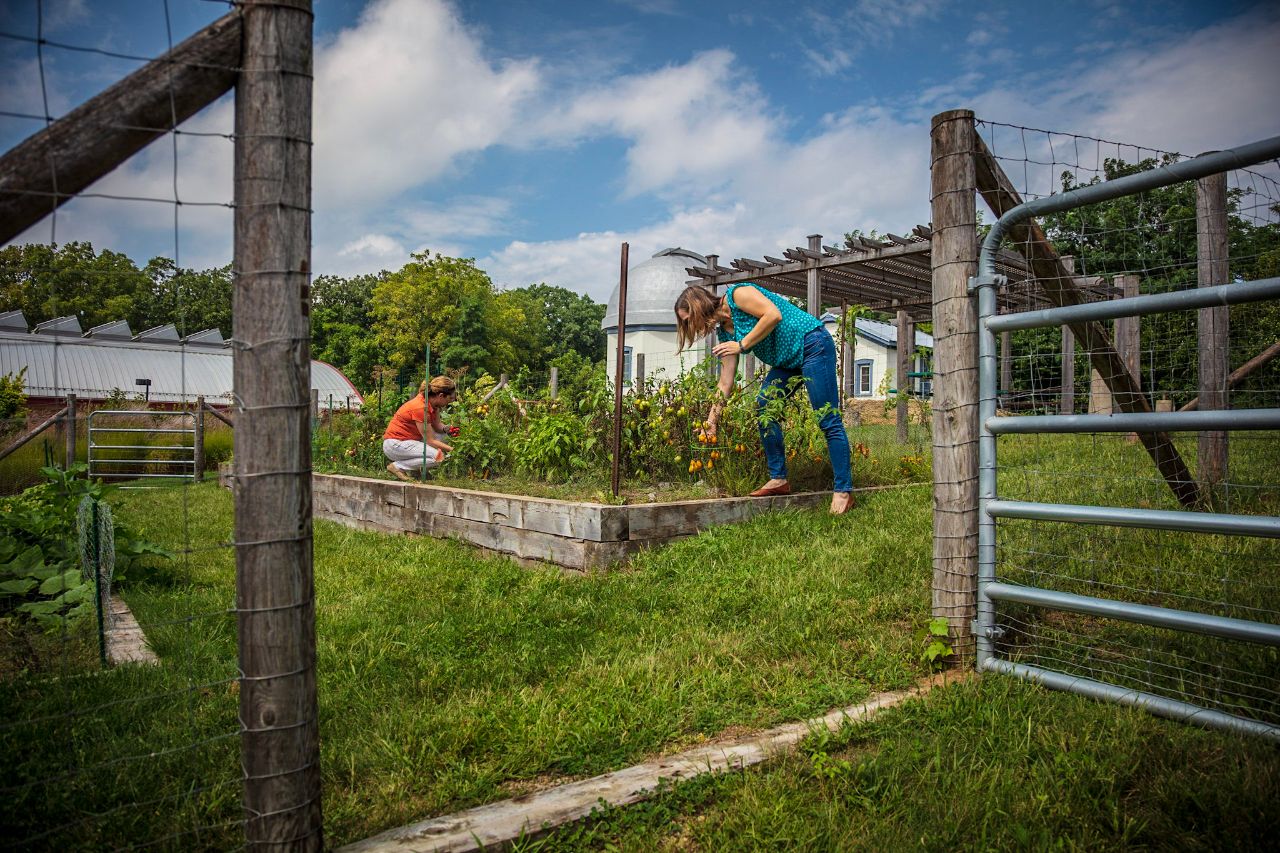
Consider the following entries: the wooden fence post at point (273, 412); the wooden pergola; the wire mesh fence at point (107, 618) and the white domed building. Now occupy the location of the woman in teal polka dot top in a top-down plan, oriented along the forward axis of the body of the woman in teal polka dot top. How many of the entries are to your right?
2

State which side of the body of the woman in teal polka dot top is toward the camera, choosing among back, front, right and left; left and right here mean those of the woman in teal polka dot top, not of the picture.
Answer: left

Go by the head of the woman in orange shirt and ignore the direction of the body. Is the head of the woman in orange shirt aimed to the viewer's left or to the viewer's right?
to the viewer's right

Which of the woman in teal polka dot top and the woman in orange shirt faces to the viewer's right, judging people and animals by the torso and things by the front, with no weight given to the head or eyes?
the woman in orange shirt

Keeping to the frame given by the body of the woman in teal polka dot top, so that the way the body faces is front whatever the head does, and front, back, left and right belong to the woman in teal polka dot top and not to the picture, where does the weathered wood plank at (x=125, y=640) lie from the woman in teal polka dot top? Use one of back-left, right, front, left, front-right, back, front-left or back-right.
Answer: front-left

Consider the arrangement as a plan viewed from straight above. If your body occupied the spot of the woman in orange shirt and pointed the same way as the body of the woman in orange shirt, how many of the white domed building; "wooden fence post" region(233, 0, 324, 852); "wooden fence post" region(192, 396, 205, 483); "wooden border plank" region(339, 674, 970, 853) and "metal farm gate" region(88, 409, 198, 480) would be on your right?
2

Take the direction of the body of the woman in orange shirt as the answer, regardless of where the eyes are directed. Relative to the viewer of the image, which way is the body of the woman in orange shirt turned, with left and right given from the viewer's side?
facing to the right of the viewer

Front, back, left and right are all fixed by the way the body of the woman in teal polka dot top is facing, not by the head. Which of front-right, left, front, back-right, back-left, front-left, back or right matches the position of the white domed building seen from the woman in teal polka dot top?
right

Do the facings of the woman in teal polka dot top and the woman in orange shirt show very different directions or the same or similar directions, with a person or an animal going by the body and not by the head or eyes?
very different directions

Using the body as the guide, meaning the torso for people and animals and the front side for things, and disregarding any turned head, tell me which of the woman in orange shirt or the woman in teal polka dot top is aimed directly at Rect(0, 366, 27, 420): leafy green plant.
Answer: the woman in teal polka dot top

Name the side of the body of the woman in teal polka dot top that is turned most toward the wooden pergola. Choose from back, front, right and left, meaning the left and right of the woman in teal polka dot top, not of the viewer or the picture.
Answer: right

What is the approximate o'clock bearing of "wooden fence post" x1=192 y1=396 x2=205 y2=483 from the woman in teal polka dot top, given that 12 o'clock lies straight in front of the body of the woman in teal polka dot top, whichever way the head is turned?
The wooden fence post is roughly at 1 o'clock from the woman in teal polka dot top.

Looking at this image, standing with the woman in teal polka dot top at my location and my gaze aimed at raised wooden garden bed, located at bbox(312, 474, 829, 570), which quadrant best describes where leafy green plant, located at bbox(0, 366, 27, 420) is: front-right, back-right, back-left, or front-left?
front-right

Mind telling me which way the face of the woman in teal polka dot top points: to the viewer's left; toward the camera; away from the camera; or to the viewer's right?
to the viewer's left

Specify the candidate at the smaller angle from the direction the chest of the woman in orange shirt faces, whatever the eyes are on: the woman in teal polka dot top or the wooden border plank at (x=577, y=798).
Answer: the woman in teal polka dot top

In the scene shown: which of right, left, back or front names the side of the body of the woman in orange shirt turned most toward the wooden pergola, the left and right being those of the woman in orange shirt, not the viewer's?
front

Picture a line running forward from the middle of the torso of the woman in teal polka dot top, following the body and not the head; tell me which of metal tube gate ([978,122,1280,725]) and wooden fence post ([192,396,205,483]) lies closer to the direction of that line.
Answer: the wooden fence post

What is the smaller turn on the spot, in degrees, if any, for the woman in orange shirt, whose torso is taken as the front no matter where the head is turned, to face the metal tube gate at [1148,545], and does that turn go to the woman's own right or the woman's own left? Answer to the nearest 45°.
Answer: approximately 45° to the woman's own right

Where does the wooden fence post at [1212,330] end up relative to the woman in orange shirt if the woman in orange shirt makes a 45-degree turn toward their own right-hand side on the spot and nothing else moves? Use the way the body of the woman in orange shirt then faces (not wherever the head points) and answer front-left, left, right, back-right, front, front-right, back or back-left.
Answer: front
